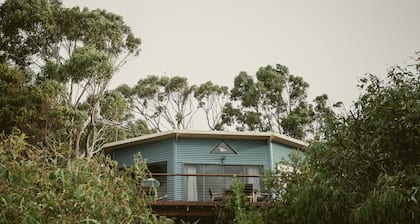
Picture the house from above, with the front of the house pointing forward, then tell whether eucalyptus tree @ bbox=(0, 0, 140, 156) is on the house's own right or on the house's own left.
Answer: on the house's own right

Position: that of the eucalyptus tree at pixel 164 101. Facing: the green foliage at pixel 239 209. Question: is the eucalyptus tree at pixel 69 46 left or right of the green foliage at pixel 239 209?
right

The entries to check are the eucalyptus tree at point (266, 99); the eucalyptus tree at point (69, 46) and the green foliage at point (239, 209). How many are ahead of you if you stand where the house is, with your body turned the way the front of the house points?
1

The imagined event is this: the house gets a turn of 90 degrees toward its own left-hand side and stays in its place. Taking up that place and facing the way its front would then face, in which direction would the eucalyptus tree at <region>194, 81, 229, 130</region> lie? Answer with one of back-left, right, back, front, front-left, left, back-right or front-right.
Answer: left

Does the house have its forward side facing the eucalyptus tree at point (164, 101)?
no

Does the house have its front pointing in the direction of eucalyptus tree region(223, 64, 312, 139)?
no

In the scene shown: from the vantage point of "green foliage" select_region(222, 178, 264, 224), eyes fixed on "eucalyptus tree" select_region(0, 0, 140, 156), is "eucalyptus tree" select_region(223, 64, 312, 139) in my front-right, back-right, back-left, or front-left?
front-right

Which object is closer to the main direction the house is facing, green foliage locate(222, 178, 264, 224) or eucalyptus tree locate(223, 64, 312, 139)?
the green foliage

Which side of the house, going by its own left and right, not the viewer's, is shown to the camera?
front

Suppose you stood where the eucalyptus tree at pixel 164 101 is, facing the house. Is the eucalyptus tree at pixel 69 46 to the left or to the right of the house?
right

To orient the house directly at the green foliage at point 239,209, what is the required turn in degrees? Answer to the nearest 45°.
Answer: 0° — it already faces it
